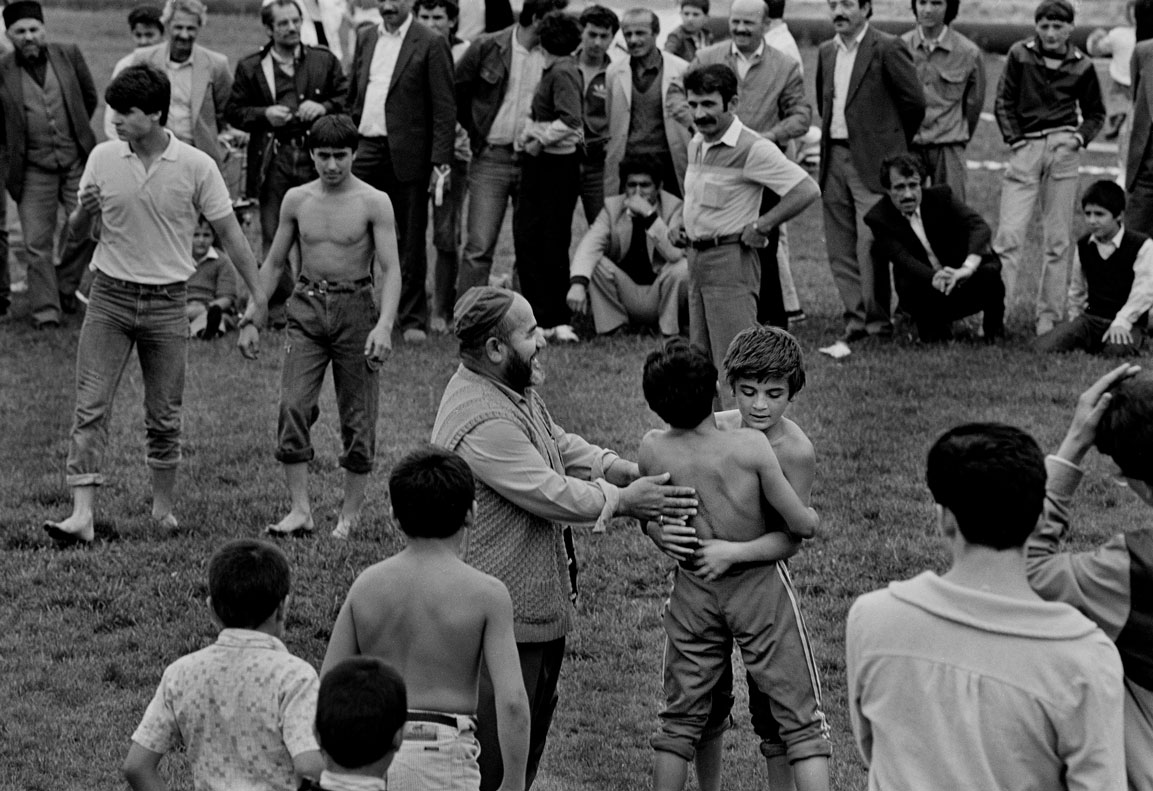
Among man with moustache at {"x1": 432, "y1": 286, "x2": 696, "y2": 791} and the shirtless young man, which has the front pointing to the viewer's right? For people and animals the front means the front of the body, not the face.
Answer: the man with moustache

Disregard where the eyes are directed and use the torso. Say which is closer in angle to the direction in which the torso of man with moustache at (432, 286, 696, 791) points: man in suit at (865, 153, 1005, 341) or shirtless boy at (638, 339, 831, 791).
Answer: the shirtless boy

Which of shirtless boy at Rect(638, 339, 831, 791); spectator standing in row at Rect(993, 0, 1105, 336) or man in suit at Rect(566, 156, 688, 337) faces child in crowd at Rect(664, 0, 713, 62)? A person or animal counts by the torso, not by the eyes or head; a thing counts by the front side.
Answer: the shirtless boy

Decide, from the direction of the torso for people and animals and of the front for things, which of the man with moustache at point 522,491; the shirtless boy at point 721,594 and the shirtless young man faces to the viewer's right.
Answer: the man with moustache

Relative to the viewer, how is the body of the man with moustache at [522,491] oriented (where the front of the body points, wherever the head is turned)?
to the viewer's right

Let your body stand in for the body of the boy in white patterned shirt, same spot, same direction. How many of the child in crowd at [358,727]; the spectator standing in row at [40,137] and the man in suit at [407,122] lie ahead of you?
2

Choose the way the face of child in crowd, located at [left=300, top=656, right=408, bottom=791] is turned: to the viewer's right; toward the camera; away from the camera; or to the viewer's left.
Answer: away from the camera

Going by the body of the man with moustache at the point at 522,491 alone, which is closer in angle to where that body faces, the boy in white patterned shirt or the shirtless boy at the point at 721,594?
the shirtless boy

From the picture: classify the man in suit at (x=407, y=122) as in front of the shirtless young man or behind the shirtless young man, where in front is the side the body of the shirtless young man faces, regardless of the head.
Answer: behind

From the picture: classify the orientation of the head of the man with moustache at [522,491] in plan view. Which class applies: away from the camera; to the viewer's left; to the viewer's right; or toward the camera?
to the viewer's right
